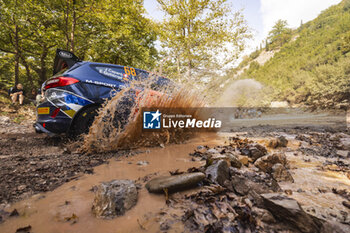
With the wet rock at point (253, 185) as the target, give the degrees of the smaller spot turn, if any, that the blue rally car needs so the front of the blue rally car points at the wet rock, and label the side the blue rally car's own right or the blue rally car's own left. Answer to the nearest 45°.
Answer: approximately 90° to the blue rally car's own right

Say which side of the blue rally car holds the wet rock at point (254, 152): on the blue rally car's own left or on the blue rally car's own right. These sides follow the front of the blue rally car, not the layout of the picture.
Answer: on the blue rally car's own right

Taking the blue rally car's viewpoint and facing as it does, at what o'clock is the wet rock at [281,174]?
The wet rock is roughly at 3 o'clock from the blue rally car.

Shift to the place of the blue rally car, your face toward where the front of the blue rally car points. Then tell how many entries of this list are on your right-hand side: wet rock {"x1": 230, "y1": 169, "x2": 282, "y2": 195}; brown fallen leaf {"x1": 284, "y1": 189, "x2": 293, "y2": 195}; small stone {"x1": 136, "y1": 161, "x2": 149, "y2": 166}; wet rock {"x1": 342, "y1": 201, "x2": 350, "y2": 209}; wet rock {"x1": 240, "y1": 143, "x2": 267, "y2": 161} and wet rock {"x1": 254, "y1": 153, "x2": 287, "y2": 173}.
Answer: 6

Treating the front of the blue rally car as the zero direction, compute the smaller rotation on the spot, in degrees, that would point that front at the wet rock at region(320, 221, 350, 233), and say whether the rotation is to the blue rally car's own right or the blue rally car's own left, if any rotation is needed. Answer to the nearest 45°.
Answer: approximately 90° to the blue rally car's own right

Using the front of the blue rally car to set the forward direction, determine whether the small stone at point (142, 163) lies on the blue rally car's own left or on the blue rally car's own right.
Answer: on the blue rally car's own right

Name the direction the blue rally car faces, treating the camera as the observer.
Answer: facing away from the viewer and to the right of the viewer

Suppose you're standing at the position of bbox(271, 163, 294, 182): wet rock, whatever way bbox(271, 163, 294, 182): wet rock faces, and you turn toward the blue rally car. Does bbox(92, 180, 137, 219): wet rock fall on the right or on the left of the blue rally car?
left

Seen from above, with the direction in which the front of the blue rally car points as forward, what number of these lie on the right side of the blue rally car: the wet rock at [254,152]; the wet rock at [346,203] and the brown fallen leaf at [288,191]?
3

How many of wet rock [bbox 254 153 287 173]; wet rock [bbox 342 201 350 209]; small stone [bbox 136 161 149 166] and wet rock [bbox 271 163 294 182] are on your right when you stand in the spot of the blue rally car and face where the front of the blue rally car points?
4

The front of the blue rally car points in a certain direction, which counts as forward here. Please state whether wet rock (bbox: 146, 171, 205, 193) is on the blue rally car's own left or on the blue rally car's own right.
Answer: on the blue rally car's own right

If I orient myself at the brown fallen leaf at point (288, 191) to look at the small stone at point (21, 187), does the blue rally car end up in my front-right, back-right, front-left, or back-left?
front-right

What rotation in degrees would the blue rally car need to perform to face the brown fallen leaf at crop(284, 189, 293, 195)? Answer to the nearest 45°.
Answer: approximately 90° to its right

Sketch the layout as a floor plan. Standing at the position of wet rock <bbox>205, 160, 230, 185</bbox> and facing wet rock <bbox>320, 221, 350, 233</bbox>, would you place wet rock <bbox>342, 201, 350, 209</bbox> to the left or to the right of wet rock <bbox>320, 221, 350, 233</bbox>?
left

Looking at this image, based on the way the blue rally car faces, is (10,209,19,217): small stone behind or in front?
behind

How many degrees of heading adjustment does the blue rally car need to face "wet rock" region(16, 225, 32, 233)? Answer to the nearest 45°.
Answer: approximately 135° to its right
